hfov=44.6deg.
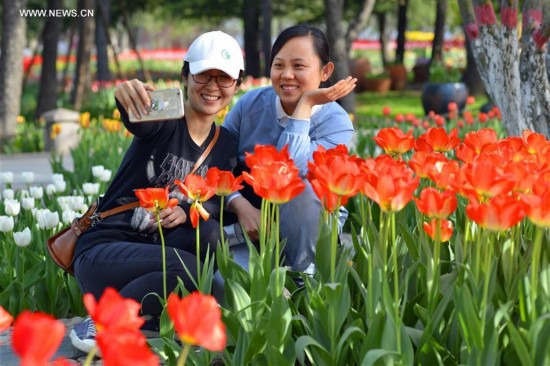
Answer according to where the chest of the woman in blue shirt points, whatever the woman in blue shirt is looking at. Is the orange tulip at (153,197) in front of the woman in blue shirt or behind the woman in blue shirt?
in front

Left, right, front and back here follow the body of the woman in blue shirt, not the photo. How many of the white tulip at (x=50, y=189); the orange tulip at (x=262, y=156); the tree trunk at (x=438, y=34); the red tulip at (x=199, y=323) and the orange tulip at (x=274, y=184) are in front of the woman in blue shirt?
3

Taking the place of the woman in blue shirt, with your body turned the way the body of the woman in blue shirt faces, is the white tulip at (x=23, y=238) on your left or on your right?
on your right

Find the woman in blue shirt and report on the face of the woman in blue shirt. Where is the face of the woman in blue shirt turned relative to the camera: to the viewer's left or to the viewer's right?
to the viewer's left

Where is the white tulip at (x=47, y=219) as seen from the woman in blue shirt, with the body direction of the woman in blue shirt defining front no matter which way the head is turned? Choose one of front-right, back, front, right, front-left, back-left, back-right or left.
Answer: right

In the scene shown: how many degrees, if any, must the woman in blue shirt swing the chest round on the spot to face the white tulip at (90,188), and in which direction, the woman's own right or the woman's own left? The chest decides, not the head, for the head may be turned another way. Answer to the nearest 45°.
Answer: approximately 135° to the woman's own right

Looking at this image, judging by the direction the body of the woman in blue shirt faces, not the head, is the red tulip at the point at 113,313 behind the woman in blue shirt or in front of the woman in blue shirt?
in front

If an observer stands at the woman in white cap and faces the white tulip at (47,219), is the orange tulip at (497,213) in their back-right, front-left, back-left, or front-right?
back-left

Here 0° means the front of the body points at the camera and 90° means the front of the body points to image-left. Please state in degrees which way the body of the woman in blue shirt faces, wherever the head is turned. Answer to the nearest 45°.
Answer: approximately 0°

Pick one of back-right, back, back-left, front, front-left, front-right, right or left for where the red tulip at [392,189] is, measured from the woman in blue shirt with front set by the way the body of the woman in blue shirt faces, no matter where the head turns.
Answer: front

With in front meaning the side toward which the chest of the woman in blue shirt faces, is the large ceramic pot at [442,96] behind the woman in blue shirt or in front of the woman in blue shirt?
behind

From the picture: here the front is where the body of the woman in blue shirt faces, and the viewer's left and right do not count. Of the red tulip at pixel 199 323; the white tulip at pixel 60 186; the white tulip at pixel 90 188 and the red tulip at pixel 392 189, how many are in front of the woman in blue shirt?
2

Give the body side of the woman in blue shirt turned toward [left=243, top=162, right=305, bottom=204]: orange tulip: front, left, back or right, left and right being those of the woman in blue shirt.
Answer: front
